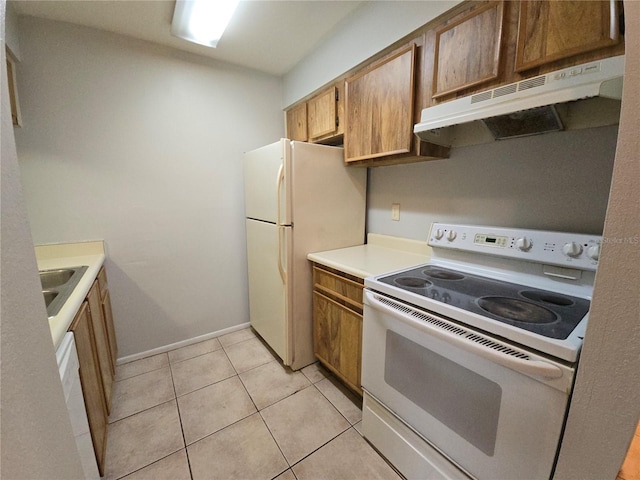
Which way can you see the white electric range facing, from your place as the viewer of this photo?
facing the viewer and to the left of the viewer

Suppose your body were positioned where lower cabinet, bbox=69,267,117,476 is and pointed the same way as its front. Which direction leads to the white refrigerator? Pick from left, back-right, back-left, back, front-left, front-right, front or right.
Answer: front

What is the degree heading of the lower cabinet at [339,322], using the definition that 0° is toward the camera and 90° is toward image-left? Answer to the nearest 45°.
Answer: approximately 45°

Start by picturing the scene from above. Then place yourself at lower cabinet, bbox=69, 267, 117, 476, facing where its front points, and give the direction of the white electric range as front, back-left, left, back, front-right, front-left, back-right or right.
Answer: front-right

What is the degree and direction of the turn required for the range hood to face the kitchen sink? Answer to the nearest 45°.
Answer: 0° — it already faces it

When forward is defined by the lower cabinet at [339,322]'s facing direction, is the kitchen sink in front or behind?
in front

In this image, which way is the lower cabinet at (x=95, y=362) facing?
to the viewer's right

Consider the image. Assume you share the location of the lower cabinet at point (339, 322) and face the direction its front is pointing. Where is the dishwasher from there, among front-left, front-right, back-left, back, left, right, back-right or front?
front

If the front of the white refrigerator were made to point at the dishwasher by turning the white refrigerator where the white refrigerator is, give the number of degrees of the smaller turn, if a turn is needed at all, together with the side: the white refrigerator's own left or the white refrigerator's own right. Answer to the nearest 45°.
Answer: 0° — it already faces it

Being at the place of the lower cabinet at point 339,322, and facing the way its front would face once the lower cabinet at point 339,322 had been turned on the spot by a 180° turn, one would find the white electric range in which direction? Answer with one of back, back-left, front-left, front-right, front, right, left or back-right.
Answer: right

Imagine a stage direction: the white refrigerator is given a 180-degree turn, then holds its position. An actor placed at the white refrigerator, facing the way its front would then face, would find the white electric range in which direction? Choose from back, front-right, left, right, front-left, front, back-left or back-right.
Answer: right

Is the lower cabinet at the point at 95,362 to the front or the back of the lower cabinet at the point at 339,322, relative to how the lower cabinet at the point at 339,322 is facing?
to the front

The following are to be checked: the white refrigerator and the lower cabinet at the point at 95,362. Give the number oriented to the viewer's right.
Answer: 1

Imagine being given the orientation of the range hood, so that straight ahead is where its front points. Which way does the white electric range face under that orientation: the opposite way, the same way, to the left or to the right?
the same way

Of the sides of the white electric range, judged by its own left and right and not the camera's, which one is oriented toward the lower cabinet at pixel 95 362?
front
